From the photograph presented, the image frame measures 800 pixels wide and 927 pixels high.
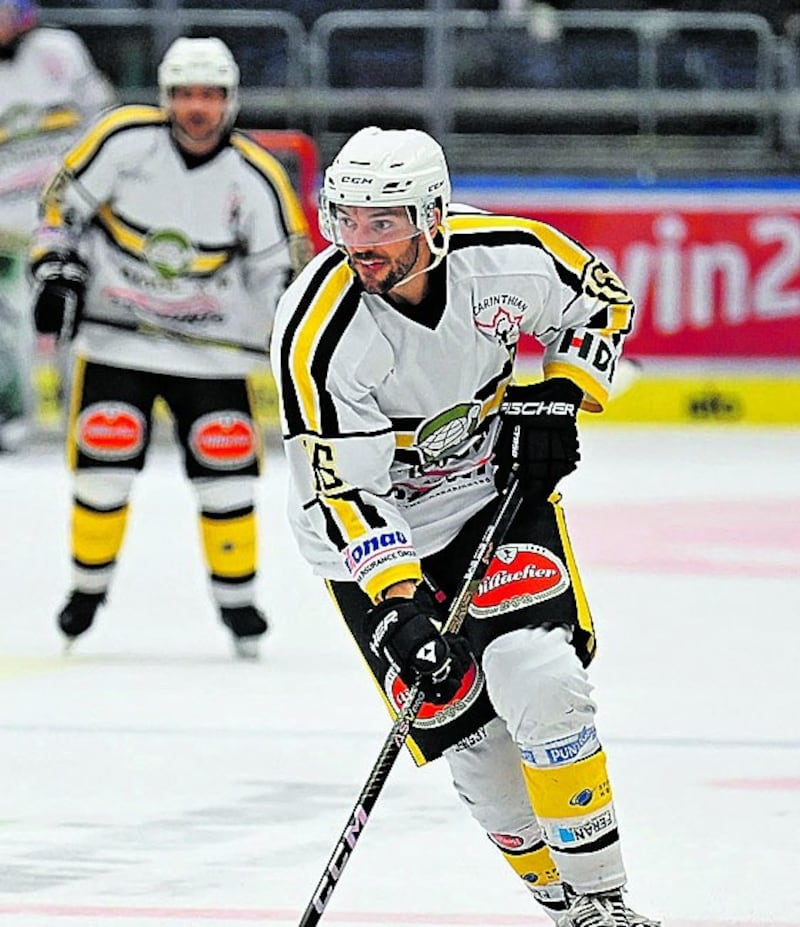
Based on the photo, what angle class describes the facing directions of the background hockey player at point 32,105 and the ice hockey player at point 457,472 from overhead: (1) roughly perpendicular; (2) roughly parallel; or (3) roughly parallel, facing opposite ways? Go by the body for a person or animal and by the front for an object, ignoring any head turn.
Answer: roughly parallel

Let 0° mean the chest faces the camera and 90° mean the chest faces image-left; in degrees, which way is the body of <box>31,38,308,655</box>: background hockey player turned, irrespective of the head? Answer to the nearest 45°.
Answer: approximately 0°

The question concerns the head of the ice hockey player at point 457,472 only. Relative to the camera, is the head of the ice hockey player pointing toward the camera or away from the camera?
toward the camera

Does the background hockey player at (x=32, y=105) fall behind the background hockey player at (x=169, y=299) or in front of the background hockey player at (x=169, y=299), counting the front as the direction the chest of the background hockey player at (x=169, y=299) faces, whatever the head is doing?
behind

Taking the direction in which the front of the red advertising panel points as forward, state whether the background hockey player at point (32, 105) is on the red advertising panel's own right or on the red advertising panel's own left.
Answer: on the red advertising panel's own right

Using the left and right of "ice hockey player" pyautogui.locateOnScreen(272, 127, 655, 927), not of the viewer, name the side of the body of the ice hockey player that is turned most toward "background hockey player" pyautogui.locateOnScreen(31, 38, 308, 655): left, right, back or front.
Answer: back

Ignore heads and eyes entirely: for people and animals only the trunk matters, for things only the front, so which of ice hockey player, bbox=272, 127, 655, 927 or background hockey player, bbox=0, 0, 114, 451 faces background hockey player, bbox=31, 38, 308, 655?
background hockey player, bbox=0, 0, 114, 451

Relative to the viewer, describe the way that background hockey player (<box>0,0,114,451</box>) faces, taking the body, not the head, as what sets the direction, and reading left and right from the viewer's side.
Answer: facing the viewer

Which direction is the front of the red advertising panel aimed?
toward the camera

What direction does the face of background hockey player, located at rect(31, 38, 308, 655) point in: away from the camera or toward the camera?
toward the camera

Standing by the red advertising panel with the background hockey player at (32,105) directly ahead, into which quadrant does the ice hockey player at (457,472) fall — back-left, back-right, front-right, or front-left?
front-left
